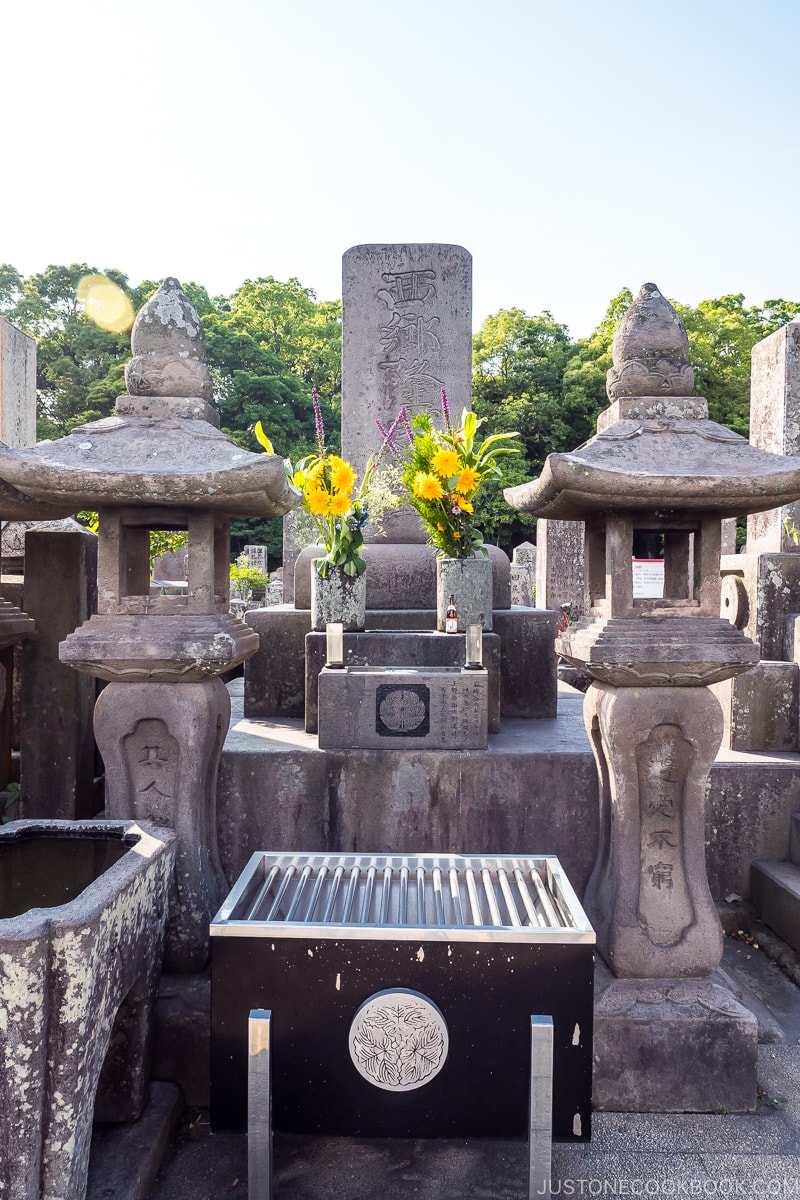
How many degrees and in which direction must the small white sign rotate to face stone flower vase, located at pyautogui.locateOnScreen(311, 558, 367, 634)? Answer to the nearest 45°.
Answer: approximately 135° to its right

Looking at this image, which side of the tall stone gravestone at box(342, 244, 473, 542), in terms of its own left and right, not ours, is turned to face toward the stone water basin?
front

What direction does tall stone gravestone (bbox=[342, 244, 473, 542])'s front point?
toward the camera

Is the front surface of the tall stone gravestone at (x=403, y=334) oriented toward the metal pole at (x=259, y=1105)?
yes

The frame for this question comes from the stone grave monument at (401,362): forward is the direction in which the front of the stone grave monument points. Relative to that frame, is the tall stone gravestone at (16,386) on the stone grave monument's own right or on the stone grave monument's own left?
on the stone grave monument's own right

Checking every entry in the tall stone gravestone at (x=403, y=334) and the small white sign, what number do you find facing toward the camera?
2

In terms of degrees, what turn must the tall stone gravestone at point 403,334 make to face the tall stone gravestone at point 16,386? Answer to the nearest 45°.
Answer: approximately 135° to its right

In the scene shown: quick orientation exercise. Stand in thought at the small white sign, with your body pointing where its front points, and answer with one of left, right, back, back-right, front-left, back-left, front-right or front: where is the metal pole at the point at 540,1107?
front

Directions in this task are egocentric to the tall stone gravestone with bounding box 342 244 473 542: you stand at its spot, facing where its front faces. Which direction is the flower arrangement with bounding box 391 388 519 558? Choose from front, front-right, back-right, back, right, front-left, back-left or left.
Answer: front
